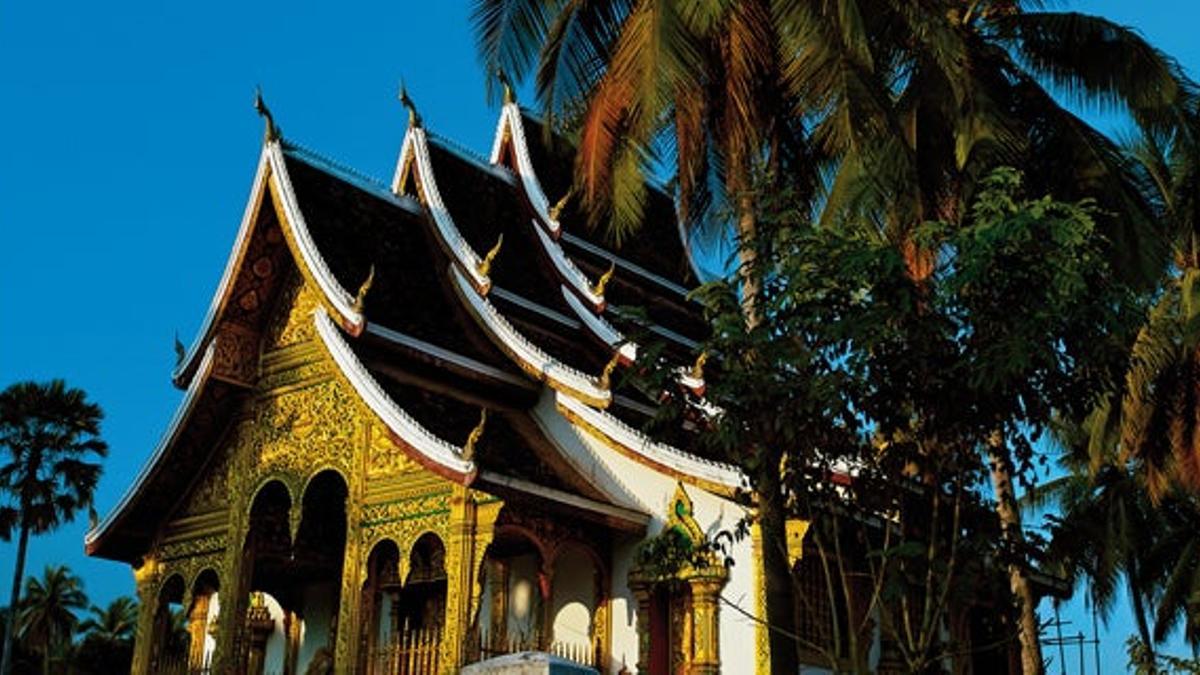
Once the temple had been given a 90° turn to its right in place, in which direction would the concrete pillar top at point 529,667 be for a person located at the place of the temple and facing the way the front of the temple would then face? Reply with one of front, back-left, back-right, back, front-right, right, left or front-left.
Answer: back-left

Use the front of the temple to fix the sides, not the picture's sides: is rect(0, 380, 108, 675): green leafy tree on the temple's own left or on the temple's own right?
on the temple's own right

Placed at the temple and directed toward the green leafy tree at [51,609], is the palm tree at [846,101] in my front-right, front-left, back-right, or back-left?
back-right

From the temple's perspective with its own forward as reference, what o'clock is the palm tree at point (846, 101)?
The palm tree is roughly at 9 o'clock from the temple.

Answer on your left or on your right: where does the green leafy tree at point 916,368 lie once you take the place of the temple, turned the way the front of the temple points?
on your left

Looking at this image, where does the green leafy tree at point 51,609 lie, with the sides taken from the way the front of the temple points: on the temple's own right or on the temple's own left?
on the temple's own right

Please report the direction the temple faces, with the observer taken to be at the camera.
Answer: facing the viewer and to the left of the viewer
